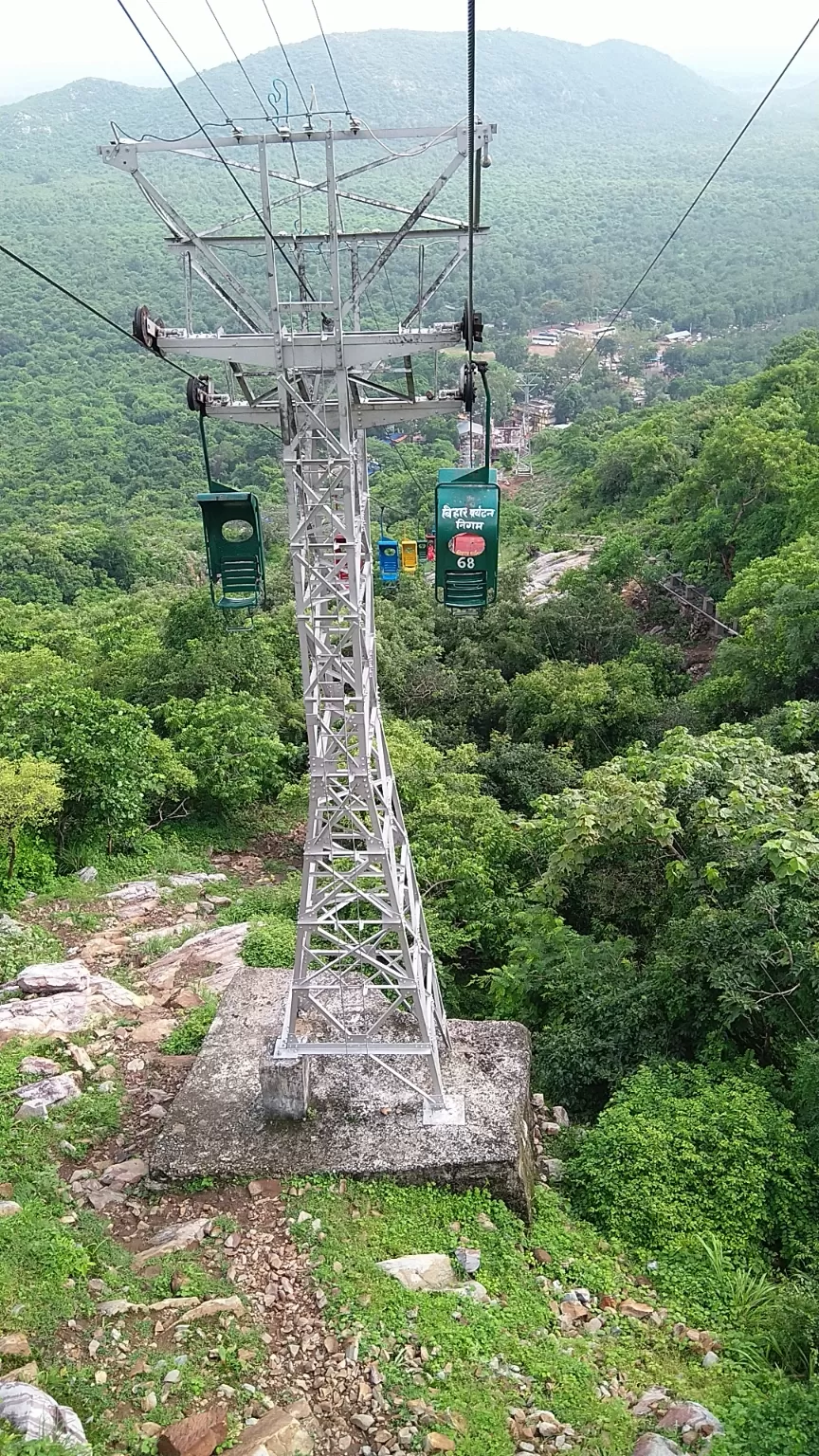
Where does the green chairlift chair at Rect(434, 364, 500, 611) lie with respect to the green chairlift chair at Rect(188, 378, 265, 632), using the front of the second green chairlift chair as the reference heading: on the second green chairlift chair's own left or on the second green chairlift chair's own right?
on the second green chairlift chair's own left

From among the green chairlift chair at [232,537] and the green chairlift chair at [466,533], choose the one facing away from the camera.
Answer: the green chairlift chair at [466,533]

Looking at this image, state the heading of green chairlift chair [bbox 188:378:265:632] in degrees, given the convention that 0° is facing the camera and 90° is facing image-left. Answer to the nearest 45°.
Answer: approximately 0°

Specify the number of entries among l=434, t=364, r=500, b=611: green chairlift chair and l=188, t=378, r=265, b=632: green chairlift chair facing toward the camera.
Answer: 1

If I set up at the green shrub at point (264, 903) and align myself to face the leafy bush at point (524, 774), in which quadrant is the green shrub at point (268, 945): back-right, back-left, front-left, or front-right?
back-right

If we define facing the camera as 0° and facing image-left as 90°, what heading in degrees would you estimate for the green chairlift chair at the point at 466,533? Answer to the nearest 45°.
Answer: approximately 180°

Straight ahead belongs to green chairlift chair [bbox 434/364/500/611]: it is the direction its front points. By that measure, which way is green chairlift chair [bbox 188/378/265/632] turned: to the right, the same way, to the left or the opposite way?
the opposite way

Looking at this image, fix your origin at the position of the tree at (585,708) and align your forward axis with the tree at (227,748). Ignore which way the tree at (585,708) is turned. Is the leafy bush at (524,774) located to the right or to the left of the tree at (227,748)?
left
